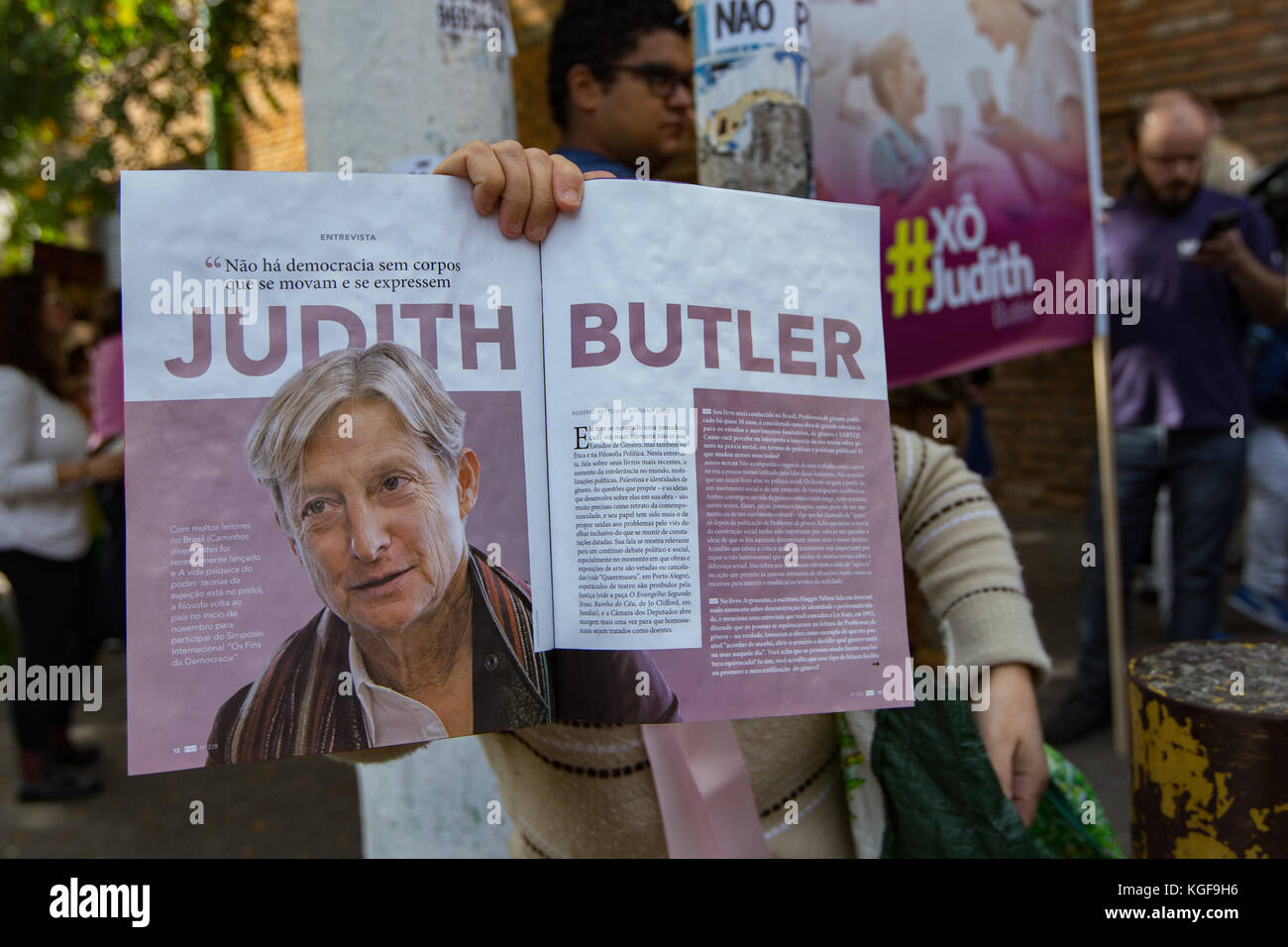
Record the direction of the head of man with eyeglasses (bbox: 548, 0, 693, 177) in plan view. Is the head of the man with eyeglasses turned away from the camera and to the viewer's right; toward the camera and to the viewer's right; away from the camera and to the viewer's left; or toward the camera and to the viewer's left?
toward the camera and to the viewer's right

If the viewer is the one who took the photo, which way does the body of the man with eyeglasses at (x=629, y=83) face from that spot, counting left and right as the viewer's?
facing the viewer and to the right of the viewer

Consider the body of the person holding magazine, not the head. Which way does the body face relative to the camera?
toward the camera

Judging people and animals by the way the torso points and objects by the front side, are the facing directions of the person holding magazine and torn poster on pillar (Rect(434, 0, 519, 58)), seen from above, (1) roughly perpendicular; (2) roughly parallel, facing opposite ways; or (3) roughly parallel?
roughly parallel

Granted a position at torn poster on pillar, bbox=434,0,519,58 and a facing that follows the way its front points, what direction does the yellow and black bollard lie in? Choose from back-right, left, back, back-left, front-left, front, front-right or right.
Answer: front-left

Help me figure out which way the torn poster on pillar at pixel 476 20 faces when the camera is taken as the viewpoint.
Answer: facing the viewer

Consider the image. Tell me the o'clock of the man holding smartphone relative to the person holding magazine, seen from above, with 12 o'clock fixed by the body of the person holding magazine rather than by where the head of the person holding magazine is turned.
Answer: The man holding smartphone is roughly at 7 o'clock from the person holding magazine.

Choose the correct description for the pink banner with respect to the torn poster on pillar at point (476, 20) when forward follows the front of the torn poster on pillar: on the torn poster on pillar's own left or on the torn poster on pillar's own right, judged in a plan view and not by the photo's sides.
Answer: on the torn poster on pillar's own left

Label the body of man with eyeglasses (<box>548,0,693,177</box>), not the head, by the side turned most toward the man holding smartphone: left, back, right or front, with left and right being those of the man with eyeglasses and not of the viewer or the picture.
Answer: left

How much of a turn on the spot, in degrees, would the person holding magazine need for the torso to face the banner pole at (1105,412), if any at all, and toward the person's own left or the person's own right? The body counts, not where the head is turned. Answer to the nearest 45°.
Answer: approximately 135° to the person's own left
